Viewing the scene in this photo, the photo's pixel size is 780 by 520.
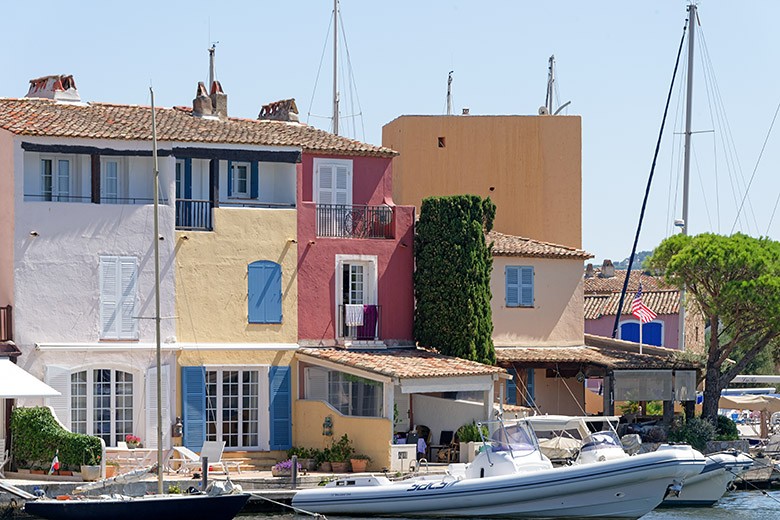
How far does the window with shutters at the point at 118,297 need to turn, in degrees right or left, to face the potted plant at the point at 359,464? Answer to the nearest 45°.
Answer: approximately 90° to its left

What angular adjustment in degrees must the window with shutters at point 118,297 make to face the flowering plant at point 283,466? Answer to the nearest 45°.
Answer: approximately 45° to its left

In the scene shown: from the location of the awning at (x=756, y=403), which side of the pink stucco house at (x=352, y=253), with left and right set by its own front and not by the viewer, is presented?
left

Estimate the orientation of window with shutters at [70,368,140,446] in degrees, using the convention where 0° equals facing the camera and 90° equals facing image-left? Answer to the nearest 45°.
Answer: approximately 0°

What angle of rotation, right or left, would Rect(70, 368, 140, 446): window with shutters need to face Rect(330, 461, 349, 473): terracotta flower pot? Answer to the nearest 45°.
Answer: approximately 90° to its left

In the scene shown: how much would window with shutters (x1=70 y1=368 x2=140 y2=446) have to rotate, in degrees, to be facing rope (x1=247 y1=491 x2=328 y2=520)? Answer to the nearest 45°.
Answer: approximately 45° to its left

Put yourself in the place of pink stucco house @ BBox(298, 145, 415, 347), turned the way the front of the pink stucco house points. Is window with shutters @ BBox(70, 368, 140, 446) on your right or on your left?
on your right

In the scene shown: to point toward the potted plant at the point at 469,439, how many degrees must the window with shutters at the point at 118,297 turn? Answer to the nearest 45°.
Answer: approximately 90° to its left
